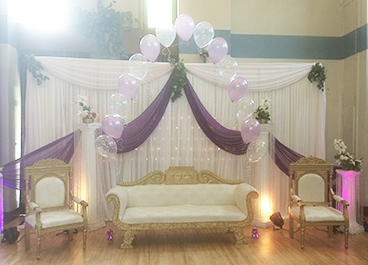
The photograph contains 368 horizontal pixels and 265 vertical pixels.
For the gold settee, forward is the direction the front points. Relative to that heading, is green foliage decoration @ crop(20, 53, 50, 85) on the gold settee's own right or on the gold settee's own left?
on the gold settee's own right

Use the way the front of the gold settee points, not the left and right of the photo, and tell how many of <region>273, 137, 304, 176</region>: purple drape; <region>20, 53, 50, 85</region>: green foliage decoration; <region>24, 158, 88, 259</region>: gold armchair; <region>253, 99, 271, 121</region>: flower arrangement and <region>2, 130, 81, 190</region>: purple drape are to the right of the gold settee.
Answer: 3

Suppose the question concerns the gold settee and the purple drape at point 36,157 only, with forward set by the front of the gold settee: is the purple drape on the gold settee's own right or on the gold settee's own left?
on the gold settee's own right

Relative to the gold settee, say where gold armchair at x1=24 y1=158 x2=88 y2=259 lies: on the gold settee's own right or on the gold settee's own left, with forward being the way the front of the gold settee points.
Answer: on the gold settee's own right

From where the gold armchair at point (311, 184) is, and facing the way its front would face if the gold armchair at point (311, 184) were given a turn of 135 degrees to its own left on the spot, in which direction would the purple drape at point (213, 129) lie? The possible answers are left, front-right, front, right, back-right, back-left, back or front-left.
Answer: left

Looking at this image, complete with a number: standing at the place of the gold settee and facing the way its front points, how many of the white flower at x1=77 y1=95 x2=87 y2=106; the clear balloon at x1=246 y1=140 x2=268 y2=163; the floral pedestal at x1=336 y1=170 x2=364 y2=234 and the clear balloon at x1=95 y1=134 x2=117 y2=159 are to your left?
2

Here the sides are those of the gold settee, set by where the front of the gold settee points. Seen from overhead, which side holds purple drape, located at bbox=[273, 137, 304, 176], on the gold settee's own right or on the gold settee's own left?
on the gold settee's own left

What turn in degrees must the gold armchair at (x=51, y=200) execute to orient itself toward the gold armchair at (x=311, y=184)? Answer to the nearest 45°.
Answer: approximately 45° to its left

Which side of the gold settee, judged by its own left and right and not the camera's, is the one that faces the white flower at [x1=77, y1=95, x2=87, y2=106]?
right

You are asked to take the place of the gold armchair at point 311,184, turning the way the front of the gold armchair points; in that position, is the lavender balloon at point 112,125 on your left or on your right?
on your right

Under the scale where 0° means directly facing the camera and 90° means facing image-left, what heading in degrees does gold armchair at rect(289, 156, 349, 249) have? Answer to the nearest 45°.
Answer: approximately 315°

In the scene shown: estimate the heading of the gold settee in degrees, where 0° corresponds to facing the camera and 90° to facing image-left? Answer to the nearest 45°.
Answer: approximately 0°
